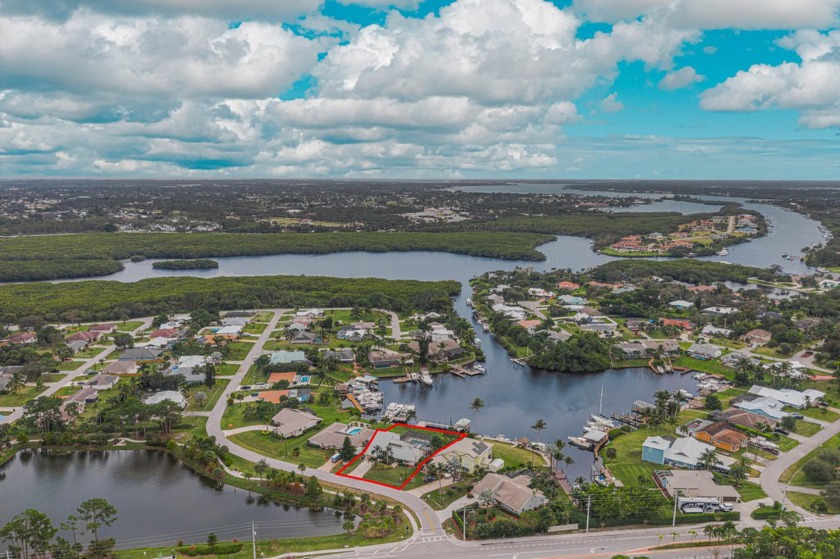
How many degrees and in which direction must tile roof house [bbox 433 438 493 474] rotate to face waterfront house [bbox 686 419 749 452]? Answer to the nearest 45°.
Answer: approximately 135° to its left

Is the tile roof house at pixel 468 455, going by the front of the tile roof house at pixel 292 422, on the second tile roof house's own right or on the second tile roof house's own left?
on the second tile roof house's own left

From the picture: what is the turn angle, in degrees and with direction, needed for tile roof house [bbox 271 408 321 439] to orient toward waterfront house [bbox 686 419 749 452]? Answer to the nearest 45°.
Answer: approximately 135° to its left

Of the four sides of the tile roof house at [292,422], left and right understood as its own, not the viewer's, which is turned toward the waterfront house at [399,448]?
left

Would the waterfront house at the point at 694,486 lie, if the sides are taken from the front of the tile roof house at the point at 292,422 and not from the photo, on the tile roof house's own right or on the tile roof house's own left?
on the tile roof house's own left

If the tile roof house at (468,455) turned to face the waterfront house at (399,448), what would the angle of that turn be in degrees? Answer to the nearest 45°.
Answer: approximately 45° to its right

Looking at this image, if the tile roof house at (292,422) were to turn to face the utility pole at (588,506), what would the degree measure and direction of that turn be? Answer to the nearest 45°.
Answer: approximately 90° to its left
